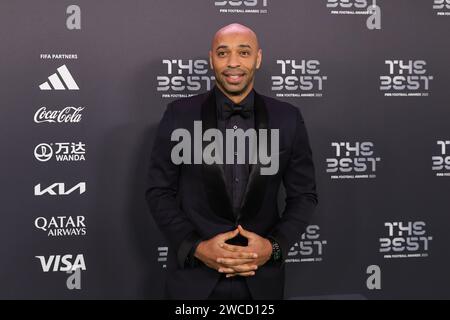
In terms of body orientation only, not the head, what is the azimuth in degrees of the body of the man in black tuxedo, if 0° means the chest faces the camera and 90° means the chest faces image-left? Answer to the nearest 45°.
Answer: approximately 0°
